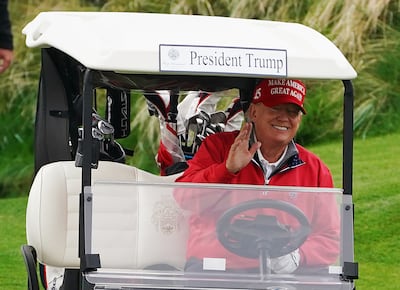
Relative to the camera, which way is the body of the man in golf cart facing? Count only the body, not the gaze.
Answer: toward the camera

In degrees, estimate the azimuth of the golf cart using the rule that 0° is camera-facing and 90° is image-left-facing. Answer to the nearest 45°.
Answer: approximately 0°
